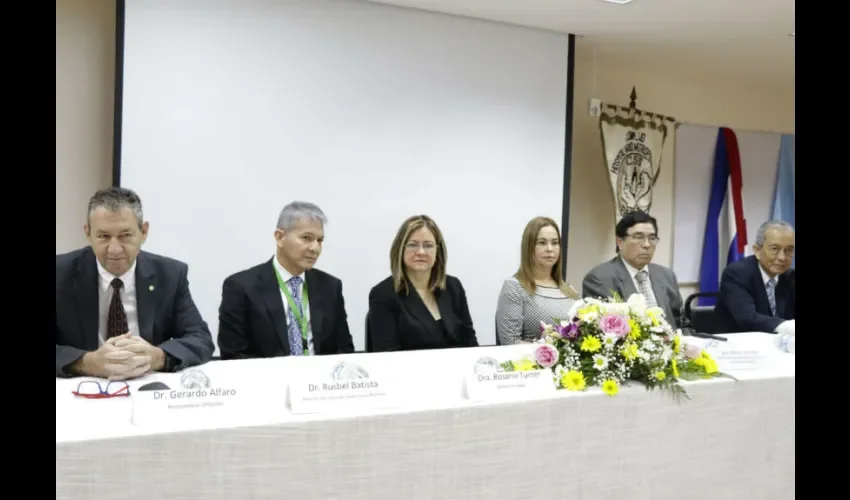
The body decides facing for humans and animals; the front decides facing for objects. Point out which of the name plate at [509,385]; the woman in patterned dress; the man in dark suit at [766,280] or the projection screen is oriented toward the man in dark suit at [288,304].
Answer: the projection screen

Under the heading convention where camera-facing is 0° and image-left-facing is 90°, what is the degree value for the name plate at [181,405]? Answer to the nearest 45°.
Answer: approximately 0°

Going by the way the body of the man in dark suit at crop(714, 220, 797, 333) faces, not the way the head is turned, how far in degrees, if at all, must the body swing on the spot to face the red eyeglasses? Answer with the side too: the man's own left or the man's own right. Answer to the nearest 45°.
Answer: approximately 90° to the man's own right

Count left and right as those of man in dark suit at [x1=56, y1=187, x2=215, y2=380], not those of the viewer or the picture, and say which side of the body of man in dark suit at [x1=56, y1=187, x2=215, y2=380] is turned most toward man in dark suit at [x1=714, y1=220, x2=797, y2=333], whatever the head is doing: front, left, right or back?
left

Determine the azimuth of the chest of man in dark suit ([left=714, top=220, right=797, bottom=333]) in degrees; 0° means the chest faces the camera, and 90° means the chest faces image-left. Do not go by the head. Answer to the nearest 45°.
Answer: approximately 315°

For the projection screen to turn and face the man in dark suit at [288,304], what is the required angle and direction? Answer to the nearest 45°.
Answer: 0° — it already faces them

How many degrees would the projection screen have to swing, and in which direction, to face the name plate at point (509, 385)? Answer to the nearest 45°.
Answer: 0° — it already faces it

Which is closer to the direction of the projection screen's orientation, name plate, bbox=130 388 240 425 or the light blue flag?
the name plate
